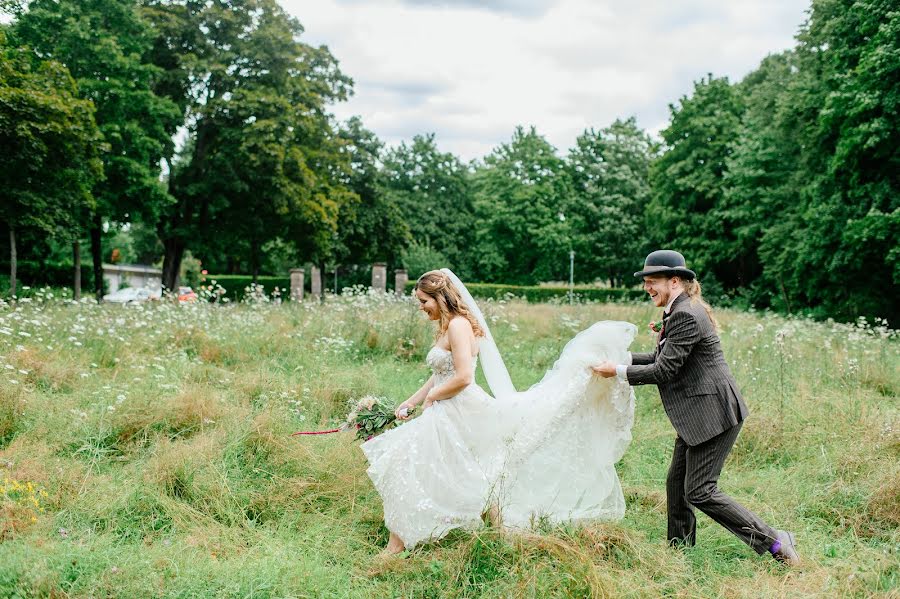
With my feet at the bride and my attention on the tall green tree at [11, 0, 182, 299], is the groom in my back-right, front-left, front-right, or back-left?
back-right

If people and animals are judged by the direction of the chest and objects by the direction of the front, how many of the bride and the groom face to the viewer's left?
2

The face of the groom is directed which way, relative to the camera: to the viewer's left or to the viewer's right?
to the viewer's left

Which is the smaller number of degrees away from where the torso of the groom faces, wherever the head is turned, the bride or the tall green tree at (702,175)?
the bride

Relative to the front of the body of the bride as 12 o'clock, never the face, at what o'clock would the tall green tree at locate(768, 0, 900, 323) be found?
The tall green tree is roughly at 4 o'clock from the bride.

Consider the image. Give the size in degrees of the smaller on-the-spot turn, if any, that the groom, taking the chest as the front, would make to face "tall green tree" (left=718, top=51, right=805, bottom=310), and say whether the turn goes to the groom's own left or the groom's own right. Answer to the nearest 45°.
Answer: approximately 90° to the groom's own right

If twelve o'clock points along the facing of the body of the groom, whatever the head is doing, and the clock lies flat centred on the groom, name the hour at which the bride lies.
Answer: The bride is roughly at 12 o'clock from the groom.

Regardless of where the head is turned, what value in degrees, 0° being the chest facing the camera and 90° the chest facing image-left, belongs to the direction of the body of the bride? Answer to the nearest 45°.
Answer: approximately 90°

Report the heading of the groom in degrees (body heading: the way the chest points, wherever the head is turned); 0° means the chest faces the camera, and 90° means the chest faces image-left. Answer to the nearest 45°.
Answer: approximately 90°
